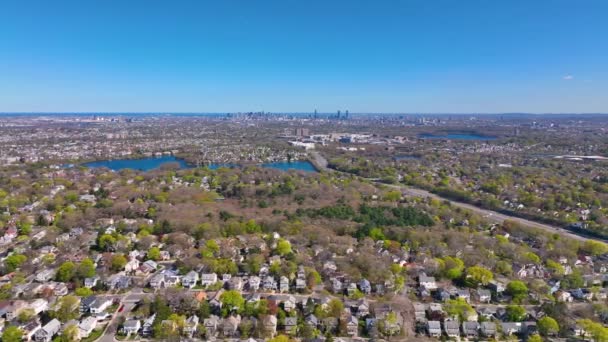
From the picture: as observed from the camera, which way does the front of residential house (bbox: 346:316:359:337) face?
facing the viewer

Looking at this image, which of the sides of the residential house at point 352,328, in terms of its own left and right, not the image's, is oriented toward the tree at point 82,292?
right

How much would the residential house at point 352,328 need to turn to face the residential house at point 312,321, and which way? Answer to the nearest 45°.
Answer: approximately 90° to its right

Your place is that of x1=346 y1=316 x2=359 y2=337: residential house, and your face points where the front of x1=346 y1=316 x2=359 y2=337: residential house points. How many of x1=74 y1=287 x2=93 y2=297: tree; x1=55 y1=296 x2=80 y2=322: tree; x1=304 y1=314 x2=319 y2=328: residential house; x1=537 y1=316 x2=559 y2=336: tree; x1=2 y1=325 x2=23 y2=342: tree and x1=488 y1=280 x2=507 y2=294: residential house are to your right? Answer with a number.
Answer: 4

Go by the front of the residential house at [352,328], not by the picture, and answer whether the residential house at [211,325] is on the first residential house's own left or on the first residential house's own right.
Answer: on the first residential house's own right

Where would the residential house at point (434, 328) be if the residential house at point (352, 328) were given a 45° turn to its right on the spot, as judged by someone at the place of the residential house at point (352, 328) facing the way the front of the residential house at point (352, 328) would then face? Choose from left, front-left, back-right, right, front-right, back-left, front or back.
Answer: back-left

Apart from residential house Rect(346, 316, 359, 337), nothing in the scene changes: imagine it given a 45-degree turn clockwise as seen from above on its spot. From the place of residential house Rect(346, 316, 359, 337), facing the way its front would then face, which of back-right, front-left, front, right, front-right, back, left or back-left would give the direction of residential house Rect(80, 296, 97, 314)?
front-right

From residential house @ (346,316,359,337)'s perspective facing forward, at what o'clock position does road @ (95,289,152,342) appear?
The road is roughly at 3 o'clock from the residential house.

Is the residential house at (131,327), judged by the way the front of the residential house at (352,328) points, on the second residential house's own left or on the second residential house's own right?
on the second residential house's own right

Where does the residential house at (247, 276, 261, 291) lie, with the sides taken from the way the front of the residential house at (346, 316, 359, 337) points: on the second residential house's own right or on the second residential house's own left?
on the second residential house's own right

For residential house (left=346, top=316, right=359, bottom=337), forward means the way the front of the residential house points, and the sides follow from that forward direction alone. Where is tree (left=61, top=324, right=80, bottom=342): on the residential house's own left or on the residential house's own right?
on the residential house's own right

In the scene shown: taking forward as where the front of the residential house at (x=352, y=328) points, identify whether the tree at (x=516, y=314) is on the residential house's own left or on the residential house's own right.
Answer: on the residential house's own left

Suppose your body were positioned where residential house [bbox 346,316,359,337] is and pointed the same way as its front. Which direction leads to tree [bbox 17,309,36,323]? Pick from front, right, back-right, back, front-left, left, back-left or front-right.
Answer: right

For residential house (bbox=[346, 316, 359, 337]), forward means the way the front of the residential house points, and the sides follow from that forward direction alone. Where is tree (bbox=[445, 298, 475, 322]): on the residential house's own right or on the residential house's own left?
on the residential house's own left

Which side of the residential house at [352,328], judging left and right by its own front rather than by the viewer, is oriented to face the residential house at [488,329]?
left

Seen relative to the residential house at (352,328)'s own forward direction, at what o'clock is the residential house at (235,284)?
the residential house at (235,284) is roughly at 4 o'clock from the residential house at (352,328).

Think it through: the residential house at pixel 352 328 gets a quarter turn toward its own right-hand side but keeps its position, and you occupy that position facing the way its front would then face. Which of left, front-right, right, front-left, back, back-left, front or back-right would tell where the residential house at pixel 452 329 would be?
back

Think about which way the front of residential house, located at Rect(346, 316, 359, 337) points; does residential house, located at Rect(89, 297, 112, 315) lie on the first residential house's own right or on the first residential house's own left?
on the first residential house's own right
